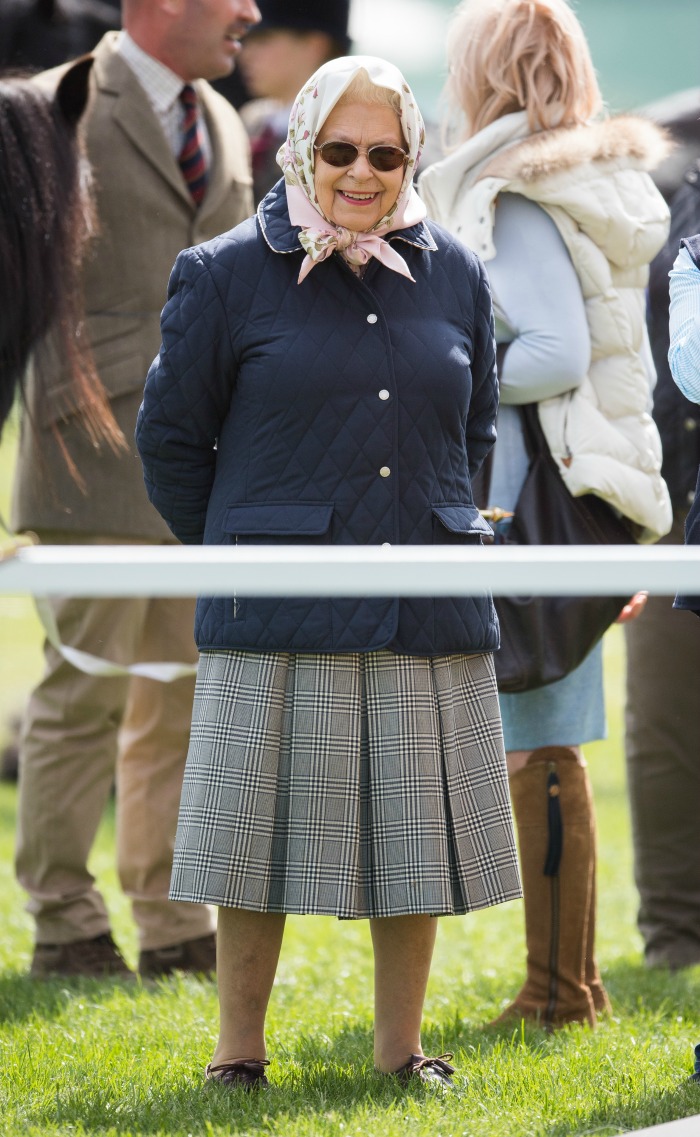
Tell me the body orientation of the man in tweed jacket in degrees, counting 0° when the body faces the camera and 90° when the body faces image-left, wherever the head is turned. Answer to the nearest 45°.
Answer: approximately 315°

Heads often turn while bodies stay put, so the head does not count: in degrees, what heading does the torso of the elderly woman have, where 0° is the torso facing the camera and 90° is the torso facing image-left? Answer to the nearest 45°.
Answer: approximately 0°

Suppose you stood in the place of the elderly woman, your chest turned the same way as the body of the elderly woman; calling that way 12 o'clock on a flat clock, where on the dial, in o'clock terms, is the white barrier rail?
The white barrier rail is roughly at 12 o'clock from the elderly woman.

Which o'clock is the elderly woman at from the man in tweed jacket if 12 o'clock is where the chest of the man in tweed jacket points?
The elderly woman is roughly at 1 o'clock from the man in tweed jacket.

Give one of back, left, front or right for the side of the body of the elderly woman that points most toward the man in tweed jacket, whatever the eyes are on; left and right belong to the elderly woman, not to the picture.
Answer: back

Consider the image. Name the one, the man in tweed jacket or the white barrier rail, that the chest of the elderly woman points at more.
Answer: the white barrier rail
